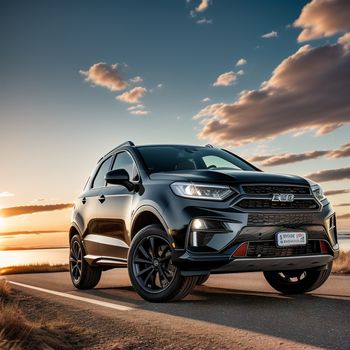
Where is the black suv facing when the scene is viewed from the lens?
facing the viewer and to the right of the viewer
